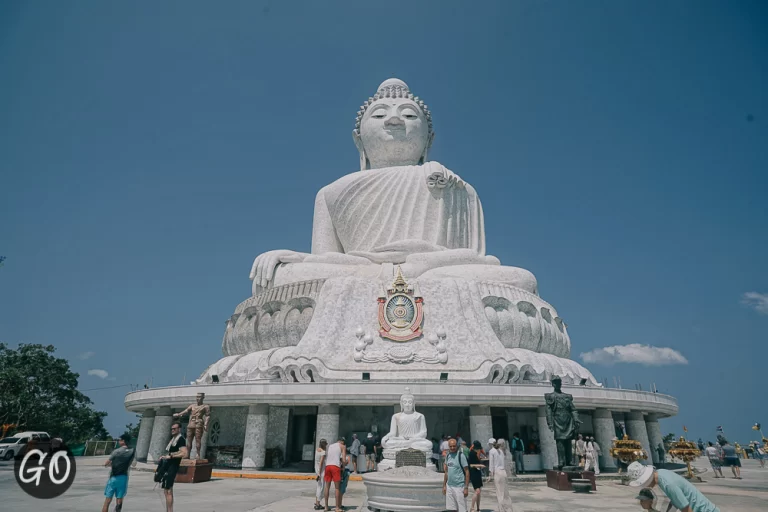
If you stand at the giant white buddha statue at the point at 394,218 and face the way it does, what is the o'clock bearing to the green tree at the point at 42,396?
The green tree is roughly at 4 o'clock from the giant white buddha statue.

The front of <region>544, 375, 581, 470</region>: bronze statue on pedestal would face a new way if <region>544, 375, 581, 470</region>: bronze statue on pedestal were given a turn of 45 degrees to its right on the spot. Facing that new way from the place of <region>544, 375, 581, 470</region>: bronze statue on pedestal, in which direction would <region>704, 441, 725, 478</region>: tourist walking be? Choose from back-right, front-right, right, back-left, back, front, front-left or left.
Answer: back
